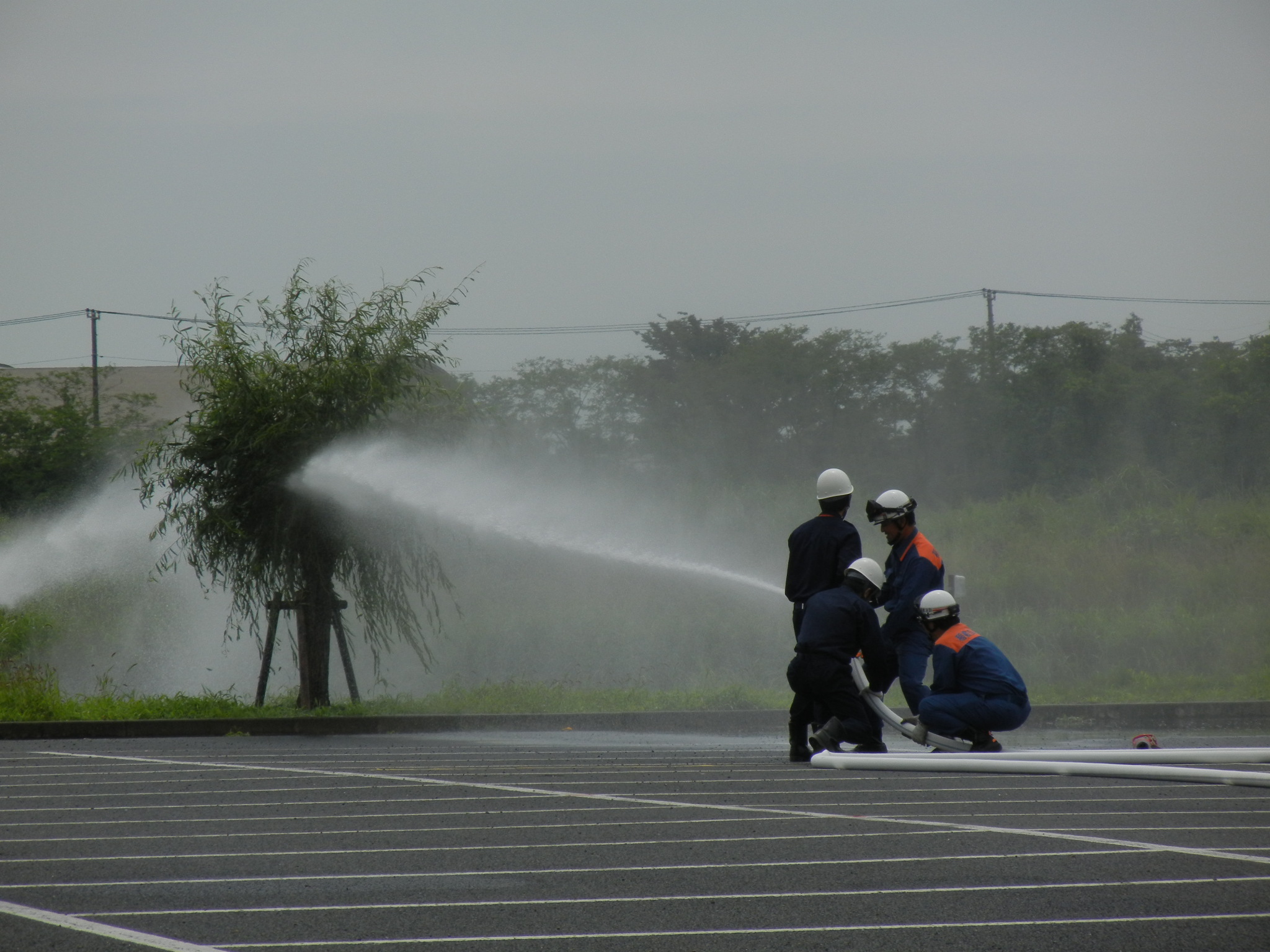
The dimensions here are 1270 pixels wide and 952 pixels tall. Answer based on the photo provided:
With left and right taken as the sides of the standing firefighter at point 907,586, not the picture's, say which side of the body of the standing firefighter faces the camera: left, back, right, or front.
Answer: left

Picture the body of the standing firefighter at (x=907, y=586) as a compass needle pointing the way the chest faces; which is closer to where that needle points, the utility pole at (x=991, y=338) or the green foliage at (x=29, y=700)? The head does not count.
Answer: the green foliage

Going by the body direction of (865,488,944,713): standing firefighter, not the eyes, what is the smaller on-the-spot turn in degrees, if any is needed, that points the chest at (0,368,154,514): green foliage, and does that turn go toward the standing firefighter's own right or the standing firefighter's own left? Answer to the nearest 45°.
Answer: approximately 45° to the standing firefighter's own right

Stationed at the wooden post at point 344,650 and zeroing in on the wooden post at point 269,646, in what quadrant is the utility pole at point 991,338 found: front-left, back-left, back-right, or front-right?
back-right

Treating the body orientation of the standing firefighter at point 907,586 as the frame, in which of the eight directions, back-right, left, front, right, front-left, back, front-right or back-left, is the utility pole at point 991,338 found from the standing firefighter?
right

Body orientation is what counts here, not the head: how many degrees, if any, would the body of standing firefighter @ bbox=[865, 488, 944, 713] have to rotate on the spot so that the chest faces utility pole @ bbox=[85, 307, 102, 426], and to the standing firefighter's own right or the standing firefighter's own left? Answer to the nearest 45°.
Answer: approximately 45° to the standing firefighter's own right

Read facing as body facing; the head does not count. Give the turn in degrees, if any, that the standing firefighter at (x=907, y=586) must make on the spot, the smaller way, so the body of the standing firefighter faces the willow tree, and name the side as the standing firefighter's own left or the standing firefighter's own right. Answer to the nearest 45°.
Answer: approximately 45° to the standing firefighter's own right

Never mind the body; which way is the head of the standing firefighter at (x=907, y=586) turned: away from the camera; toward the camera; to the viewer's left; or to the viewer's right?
to the viewer's left
